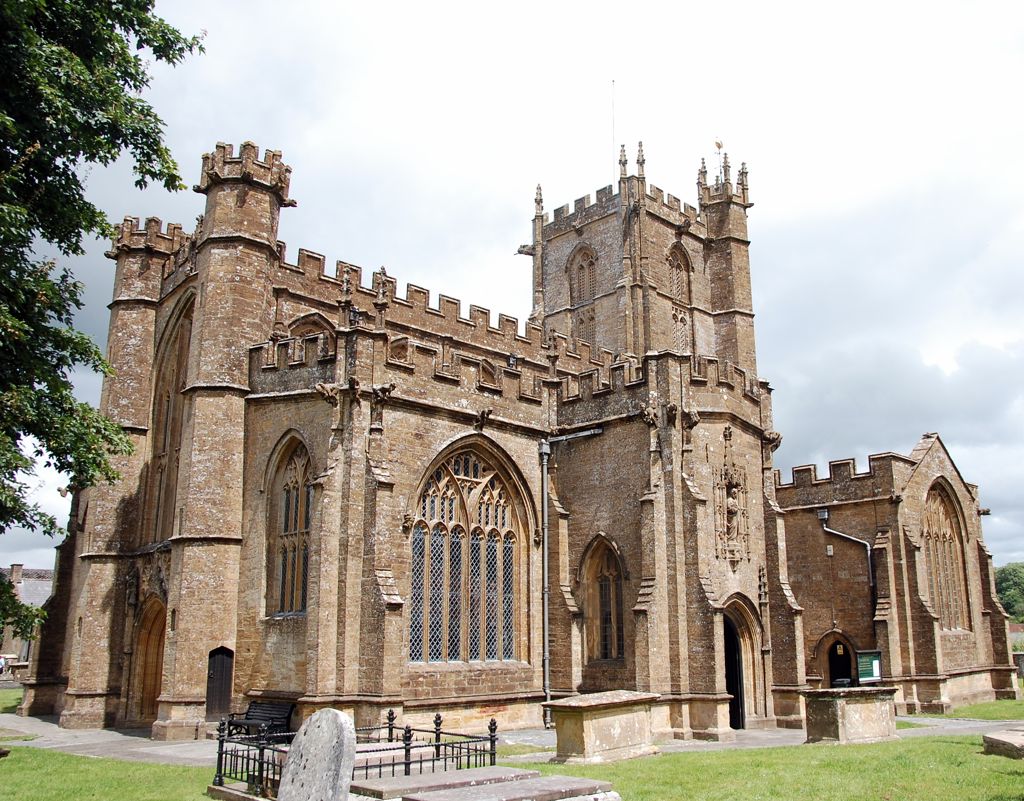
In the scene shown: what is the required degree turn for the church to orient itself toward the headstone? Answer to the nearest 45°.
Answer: approximately 45° to its left

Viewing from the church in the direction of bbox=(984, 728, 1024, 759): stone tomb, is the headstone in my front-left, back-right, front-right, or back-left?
front-right

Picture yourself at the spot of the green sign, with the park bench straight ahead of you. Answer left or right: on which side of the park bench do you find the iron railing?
left

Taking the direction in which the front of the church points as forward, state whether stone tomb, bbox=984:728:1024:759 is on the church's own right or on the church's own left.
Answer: on the church's own left

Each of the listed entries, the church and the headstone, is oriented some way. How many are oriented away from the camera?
0

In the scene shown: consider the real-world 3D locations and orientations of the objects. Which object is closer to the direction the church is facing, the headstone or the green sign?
the headstone

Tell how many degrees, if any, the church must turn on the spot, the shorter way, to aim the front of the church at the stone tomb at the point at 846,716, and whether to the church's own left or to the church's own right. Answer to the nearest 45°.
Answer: approximately 90° to the church's own left

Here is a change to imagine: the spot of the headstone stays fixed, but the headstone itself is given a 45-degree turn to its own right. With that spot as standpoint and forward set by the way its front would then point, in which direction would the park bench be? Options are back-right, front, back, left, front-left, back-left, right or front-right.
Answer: right

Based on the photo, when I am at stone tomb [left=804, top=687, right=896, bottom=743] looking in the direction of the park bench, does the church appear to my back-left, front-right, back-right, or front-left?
front-right

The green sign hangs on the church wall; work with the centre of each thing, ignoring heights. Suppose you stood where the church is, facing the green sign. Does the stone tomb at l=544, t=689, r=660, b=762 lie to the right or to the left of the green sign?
right

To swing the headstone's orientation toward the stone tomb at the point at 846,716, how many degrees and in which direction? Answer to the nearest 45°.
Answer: approximately 180°
